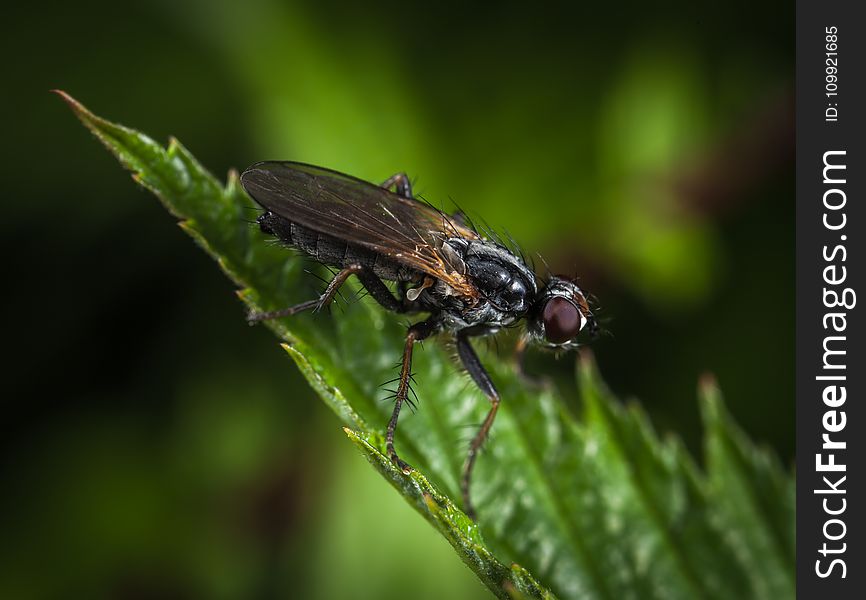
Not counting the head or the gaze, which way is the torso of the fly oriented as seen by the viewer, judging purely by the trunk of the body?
to the viewer's right
